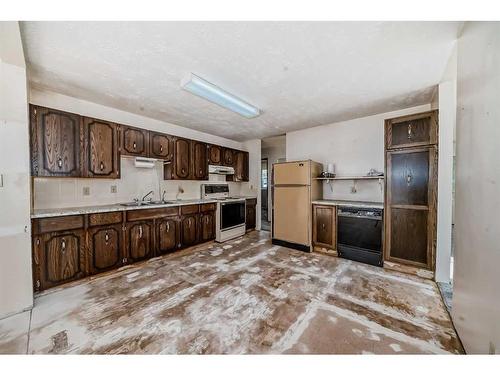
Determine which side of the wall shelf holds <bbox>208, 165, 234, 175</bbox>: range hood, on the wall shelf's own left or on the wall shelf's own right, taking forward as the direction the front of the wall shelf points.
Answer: on the wall shelf's own right

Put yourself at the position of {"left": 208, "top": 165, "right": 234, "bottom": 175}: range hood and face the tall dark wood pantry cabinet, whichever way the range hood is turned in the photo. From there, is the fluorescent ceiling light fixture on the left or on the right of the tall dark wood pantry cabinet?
right

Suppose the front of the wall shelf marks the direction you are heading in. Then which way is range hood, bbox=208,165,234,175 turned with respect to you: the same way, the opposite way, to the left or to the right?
to the left

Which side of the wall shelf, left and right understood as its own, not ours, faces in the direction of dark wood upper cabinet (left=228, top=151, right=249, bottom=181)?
right

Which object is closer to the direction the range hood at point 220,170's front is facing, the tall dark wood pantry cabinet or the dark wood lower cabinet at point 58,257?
the tall dark wood pantry cabinet

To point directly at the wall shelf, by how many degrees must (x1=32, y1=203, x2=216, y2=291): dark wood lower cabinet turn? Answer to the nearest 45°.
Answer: approximately 45° to its left

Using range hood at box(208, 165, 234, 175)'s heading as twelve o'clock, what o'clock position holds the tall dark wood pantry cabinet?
The tall dark wood pantry cabinet is roughly at 12 o'clock from the range hood.

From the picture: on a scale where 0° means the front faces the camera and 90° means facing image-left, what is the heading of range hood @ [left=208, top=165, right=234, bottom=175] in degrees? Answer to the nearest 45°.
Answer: approximately 315°

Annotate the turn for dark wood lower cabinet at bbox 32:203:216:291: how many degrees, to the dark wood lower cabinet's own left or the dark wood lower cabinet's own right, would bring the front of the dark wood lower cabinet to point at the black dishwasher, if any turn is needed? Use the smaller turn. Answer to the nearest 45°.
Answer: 0° — it already faces it
